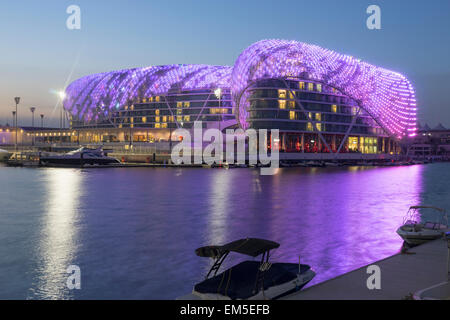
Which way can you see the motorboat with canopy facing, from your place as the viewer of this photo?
facing away from the viewer and to the right of the viewer
